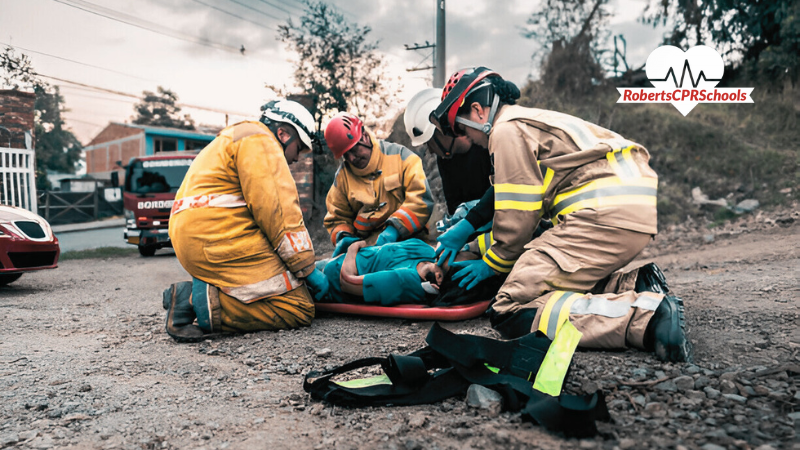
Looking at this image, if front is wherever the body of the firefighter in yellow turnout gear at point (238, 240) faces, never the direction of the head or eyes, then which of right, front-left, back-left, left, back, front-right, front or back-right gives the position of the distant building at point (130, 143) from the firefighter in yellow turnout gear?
left

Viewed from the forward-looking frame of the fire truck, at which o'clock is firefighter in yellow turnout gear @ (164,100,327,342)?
The firefighter in yellow turnout gear is roughly at 12 o'clock from the fire truck.

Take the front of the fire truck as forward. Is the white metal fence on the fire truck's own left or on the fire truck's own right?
on the fire truck's own right

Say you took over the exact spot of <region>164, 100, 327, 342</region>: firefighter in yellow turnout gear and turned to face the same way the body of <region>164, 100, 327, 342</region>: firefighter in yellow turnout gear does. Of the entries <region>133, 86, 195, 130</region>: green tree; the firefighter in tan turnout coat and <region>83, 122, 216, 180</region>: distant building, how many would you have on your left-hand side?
2

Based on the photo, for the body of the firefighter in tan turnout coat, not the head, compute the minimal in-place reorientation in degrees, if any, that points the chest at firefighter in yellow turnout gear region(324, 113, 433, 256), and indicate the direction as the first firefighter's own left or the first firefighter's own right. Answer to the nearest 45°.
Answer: approximately 45° to the first firefighter's own right

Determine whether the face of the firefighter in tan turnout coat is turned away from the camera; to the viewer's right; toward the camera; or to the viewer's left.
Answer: to the viewer's left

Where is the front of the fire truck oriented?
toward the camera

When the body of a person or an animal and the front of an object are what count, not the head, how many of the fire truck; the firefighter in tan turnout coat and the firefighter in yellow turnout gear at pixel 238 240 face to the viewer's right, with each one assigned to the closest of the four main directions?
1

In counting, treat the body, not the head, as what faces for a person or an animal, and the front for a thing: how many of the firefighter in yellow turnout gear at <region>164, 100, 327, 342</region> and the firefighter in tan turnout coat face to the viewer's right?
1

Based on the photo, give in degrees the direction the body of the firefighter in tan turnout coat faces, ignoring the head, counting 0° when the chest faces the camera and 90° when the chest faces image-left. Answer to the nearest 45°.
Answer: approximately 90°

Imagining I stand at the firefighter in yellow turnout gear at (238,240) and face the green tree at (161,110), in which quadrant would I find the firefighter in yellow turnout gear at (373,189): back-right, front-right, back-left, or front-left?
front-right

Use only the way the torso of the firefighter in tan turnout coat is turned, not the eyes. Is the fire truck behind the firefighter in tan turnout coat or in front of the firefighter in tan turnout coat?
in front

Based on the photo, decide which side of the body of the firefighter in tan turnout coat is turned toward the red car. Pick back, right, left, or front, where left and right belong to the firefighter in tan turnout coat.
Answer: front

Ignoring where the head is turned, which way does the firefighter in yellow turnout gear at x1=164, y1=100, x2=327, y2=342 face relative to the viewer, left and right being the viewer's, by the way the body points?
facing to the right of the viewer

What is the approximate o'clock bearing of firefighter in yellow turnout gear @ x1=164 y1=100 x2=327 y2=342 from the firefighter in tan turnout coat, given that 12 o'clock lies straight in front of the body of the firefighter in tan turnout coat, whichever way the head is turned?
The firefighter in yellow turnout gear is roughly at 12 o'clock from the firefighter in tan turnout coat.

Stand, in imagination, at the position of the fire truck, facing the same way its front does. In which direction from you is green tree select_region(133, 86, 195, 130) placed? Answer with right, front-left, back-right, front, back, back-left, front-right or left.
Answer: back
